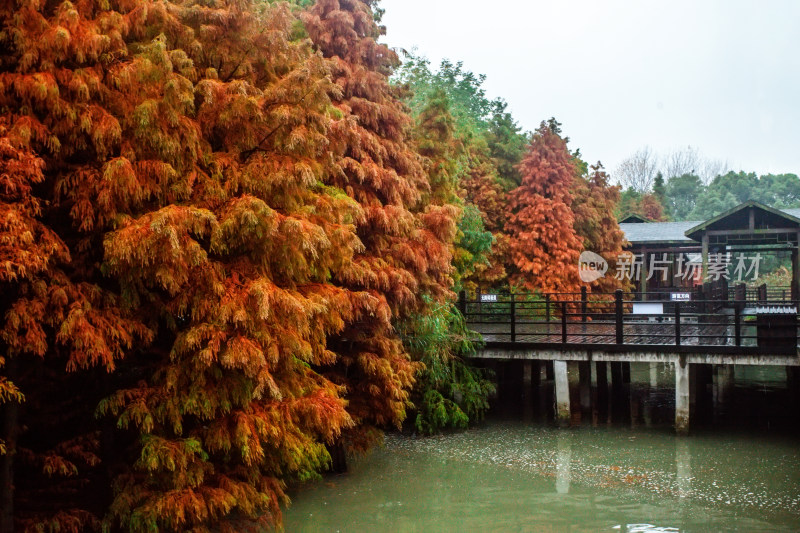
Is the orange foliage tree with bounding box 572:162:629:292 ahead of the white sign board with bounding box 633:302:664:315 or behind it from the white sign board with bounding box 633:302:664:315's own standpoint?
behind

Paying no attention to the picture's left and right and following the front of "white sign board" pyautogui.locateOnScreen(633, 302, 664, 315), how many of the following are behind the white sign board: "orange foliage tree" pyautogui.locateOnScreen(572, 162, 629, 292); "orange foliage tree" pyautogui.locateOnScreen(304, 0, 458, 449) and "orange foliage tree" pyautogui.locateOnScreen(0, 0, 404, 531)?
1

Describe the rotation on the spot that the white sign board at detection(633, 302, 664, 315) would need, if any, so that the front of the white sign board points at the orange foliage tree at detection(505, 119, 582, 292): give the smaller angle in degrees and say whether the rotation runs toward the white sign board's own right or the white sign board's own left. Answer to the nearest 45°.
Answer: approximately 135° to the white sign board's own right

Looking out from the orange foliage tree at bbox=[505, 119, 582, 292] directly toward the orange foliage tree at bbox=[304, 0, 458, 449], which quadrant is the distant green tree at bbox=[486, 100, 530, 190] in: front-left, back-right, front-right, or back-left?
back-right

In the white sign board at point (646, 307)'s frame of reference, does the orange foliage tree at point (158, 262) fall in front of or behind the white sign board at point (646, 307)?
in front

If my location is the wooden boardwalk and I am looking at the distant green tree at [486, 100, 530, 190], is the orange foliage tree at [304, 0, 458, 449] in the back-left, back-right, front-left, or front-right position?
back-left

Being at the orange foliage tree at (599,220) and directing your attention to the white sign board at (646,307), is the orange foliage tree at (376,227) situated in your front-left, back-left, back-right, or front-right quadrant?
front-right

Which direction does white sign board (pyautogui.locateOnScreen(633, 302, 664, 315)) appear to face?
toward the camera

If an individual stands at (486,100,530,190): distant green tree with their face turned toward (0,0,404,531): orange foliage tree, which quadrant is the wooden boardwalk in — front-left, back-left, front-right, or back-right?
front-left
